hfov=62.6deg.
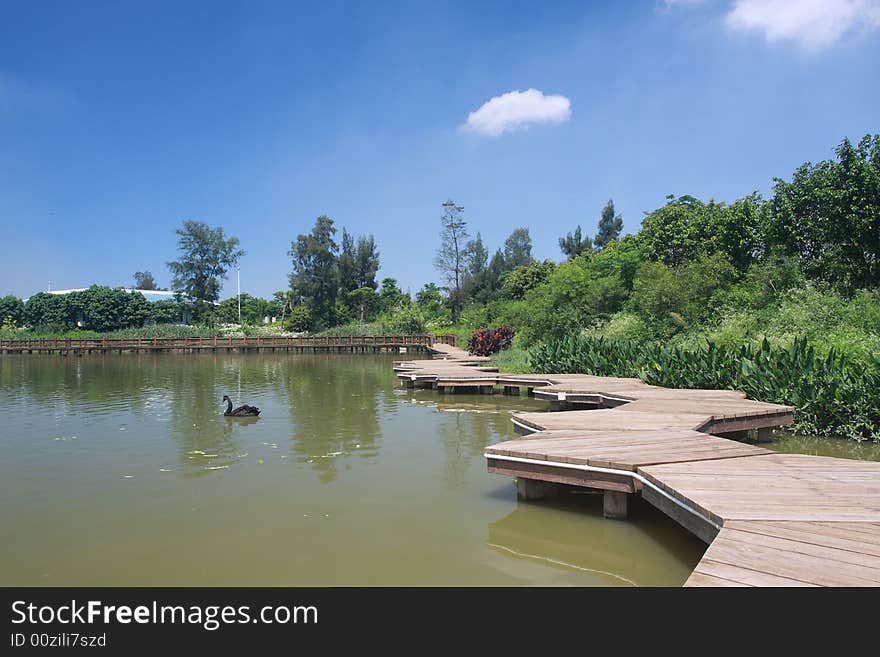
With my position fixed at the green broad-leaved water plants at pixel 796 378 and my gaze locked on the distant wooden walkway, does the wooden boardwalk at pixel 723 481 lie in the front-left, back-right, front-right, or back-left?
back-left

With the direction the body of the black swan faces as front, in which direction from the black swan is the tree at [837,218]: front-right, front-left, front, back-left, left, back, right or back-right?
back

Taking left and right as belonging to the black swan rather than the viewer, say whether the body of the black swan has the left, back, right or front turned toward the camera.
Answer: left

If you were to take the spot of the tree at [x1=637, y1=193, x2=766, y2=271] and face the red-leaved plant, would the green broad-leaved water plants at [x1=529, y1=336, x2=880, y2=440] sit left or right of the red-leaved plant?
left

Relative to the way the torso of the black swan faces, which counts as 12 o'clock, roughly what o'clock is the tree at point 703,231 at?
The tree is roughly at 5 o'clock from the black swan.

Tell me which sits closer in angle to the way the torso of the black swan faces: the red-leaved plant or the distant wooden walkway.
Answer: the distant wooden walkway

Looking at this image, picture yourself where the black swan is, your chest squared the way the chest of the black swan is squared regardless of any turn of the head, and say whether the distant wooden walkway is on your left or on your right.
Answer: on your right

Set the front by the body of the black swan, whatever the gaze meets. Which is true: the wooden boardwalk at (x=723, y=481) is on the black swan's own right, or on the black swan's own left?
on the black swan's own left
